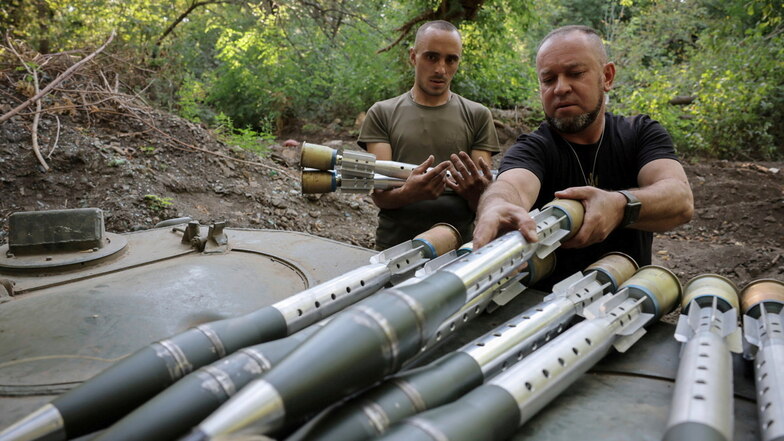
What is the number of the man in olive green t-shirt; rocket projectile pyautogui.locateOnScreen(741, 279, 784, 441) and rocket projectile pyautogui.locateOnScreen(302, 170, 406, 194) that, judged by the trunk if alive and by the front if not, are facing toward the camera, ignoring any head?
2

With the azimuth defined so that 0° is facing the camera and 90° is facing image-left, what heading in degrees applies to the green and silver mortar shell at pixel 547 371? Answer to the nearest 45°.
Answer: approximately 45°

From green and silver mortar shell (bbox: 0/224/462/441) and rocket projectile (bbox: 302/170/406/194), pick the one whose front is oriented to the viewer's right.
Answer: rocket projectile (bbox: 302/170/406/194)

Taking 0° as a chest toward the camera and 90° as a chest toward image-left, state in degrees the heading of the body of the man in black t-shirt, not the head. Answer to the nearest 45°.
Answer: approximately 45°

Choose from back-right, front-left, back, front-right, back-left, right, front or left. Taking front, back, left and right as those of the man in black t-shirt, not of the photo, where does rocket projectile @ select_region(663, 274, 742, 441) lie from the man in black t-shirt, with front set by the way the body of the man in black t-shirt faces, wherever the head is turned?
front-left

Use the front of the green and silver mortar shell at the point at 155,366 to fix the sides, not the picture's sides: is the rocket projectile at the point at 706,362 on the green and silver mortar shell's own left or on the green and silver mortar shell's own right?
on the green and silver mortar shell's own left

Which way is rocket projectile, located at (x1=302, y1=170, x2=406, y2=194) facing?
to the viewer's right

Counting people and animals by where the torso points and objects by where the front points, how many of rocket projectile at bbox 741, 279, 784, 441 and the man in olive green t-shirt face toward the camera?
2
